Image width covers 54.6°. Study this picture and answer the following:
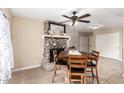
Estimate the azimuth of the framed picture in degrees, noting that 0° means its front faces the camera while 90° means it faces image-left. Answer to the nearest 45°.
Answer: approximately 315°

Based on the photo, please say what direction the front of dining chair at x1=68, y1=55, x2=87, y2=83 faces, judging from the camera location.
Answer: facing away from the viewer

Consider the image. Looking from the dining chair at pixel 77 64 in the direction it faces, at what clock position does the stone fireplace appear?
The stone fireplace is roughly at 11 o'clock from the dining chair.

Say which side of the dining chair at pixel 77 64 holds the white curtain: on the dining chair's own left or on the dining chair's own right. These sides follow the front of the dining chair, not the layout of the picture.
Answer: on the dining chair's own left

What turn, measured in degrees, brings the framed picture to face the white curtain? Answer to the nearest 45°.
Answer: approximately 45° to its right
